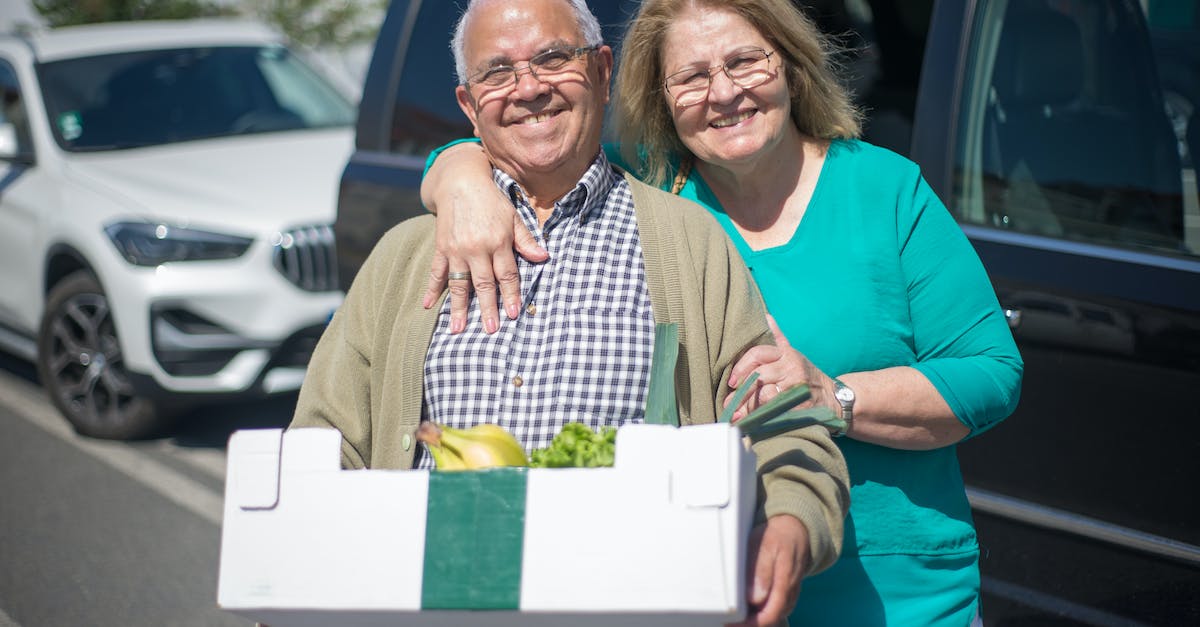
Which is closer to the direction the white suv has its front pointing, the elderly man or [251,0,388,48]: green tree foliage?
the elderly man

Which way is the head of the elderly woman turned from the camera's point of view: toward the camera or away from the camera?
toward the camera

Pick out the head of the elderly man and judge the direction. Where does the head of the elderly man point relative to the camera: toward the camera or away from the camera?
toward the camera

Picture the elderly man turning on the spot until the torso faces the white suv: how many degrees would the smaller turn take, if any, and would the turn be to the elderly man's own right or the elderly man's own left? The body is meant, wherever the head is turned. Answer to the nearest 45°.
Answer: approximately 135° to the elderly man's own right

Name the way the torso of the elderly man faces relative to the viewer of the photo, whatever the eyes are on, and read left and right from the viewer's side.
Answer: facing the viewer

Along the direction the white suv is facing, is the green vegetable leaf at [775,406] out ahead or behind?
ahead

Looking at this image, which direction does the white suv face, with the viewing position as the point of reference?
facing the viewer and to the right of the viewer

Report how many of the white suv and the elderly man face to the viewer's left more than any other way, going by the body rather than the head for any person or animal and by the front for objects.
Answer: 0

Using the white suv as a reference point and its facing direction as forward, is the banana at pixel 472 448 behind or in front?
in front
